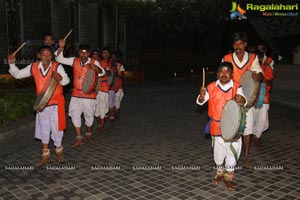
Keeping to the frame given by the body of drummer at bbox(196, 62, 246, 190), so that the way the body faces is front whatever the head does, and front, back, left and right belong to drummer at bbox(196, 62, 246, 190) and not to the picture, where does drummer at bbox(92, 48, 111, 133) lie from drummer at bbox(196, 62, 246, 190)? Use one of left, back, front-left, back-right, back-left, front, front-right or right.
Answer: back-right

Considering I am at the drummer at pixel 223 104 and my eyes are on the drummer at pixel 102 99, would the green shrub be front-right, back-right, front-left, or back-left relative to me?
front-left

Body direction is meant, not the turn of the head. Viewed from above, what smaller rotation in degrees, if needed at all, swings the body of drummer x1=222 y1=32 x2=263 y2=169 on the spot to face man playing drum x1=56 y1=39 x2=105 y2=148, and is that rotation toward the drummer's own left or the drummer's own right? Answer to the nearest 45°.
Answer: approximately 90° to the drummer's own right

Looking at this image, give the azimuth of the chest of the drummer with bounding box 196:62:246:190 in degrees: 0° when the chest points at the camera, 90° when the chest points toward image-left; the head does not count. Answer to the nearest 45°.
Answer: approximately 0°

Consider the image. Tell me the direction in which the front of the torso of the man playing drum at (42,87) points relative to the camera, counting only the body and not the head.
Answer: toward the camera

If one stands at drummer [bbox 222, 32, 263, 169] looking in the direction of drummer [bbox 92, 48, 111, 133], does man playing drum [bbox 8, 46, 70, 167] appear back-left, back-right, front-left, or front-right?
front-left

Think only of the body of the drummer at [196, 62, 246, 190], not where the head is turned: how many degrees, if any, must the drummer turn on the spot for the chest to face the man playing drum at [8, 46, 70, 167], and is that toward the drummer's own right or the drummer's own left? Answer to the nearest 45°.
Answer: approximately 90° to the drummer's own right

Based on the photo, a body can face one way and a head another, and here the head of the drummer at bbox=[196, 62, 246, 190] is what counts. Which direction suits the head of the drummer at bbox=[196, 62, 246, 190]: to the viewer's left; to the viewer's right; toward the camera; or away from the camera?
toward the camera

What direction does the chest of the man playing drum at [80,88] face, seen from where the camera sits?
toward the camera

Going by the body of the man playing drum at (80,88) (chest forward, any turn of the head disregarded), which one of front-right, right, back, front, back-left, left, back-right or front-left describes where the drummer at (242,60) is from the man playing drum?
front-left

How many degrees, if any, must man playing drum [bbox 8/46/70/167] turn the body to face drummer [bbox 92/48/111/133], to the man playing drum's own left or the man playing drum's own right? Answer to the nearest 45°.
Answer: approximately 135° to the man playing drum's own left

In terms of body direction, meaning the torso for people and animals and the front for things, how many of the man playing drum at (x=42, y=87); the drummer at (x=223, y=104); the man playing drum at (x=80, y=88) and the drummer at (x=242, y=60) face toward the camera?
4

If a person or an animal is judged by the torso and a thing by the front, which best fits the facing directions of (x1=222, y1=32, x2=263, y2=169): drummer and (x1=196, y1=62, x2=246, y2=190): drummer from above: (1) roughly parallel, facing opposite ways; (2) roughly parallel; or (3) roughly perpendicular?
roughly parallel

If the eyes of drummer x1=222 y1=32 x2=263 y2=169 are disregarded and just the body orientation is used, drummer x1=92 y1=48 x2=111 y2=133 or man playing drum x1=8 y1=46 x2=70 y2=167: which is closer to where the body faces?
the man playing drum

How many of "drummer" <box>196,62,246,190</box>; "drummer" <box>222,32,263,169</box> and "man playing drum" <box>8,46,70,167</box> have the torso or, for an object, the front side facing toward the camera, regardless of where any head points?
3
